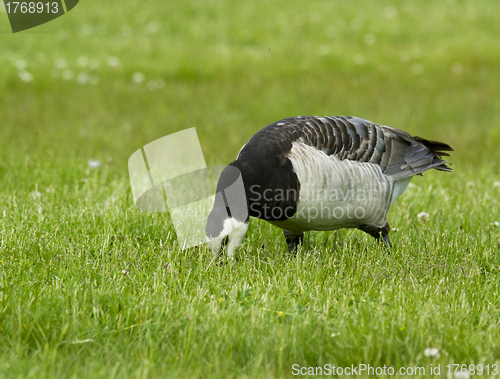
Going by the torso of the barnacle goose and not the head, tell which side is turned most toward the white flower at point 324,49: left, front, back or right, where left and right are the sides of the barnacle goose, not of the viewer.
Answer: right

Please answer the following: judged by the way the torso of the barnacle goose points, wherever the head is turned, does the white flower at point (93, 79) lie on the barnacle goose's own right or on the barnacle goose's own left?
on the barnacle goose's own right

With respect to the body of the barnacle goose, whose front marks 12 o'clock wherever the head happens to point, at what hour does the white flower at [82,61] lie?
The white flower is roughly at 2 o'clock from the barnacle goose.

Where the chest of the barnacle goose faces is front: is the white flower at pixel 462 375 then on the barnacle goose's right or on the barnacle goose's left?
on the barnacle goose's left

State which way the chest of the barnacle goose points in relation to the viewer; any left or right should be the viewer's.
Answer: facing to the left of the viewer

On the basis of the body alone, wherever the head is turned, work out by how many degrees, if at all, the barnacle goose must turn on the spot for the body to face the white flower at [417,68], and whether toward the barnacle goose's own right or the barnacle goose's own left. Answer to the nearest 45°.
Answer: approximately 90° to the barnacle goose's own right

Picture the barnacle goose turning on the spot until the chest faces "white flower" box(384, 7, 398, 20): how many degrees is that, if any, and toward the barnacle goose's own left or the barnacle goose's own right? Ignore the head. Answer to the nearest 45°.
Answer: approximately 90° to the barnacle goose's own right

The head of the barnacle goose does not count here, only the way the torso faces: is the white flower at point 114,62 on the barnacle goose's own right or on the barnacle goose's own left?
on the barnacle goose's own right

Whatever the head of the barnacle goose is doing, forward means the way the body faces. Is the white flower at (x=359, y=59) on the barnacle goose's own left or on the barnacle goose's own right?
on the barnacle goose's own right

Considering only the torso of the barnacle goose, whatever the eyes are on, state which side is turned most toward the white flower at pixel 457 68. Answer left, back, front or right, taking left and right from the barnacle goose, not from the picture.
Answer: right

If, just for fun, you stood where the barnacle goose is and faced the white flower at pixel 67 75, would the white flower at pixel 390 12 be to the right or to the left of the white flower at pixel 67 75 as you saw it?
right
